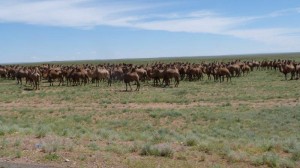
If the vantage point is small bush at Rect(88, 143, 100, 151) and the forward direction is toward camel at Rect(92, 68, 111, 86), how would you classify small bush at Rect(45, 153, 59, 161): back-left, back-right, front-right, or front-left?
back-left
